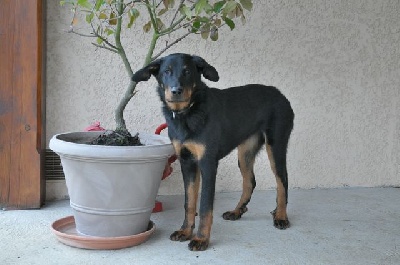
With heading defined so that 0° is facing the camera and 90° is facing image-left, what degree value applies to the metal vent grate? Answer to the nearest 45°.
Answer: approximately 0°

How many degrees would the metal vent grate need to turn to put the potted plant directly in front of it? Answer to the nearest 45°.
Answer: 0° — it already faces it

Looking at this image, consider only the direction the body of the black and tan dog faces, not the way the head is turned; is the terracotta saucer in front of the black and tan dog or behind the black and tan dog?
in front

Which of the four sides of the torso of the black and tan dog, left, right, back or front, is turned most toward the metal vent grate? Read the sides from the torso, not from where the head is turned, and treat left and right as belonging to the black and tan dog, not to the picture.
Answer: right

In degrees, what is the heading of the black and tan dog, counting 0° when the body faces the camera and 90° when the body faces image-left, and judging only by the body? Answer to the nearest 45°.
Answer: approximately 45°
